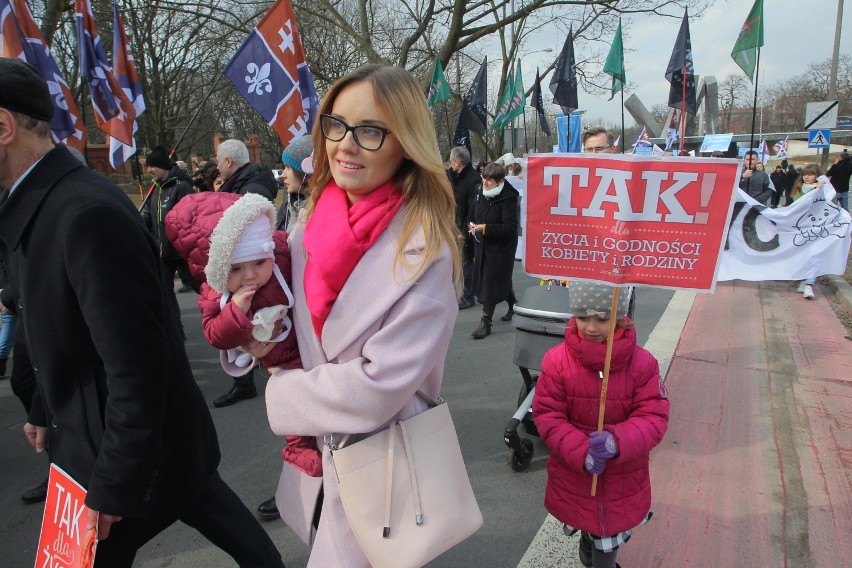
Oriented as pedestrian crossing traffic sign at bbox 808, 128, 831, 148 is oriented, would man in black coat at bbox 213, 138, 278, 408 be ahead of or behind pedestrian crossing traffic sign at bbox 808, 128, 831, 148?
ahead

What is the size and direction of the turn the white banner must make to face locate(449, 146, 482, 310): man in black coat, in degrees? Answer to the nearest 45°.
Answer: approximately 45° to its right

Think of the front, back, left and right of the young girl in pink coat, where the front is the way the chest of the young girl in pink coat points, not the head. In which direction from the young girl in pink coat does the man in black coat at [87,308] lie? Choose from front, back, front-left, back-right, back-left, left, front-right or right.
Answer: front-right

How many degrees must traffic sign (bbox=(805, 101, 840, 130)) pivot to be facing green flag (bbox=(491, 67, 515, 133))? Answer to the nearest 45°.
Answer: approximately 45° to its right

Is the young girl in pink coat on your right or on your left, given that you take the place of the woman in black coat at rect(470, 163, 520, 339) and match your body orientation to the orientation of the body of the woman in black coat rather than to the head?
on your left
